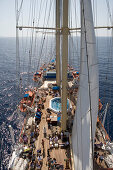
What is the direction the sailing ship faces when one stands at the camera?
facing away from the viewer
